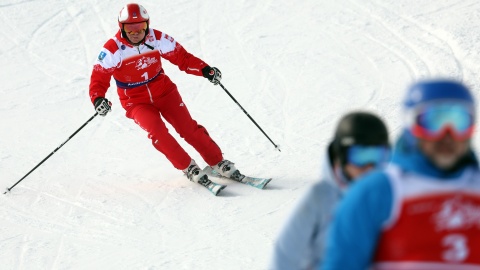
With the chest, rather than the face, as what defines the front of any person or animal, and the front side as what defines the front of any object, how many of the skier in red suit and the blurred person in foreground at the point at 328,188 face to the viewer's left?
0

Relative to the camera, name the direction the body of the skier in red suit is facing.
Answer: toward the camera

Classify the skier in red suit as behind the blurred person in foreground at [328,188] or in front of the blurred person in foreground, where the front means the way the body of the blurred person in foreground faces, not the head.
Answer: behind

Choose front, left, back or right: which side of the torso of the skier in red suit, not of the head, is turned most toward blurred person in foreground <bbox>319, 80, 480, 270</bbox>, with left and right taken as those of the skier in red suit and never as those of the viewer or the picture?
front

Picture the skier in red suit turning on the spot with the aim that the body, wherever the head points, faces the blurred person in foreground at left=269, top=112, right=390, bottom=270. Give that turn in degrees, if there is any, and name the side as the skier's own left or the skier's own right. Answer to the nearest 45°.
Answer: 0° — they already face them
